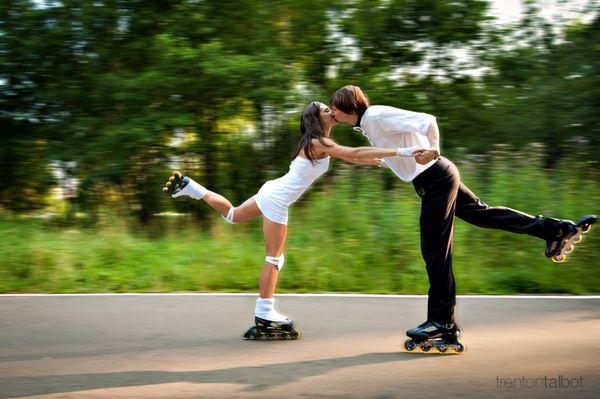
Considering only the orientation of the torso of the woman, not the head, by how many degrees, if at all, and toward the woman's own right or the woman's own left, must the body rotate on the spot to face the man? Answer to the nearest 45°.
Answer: approximately 45° to the woman's own right

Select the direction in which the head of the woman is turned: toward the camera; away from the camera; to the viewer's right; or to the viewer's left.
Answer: to the viewer's right

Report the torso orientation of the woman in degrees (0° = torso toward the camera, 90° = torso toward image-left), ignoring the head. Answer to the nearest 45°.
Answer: approximately 270°

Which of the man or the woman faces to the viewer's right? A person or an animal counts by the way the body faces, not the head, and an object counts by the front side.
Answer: the woman

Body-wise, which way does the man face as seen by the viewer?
to the viewer's left

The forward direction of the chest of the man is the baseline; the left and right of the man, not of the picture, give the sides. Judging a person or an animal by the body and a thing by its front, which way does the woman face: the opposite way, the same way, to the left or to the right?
the opposite way

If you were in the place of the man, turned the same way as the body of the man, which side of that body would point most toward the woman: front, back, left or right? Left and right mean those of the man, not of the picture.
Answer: front

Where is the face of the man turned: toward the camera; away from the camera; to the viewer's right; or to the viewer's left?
to the viewer's left
